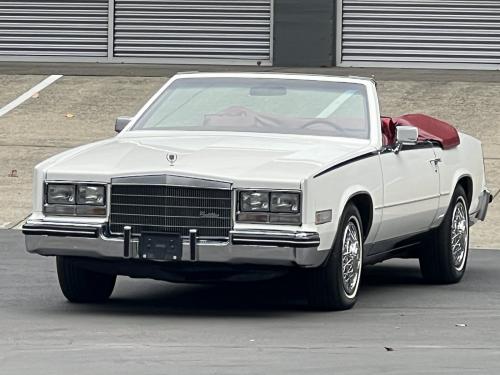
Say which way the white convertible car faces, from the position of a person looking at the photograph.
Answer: facing the viewer and to the left of the viewer

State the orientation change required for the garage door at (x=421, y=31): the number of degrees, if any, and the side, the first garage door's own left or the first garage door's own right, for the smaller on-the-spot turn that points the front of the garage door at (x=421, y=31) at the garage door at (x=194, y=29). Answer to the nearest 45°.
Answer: approximately 90° to the first garage door's own right

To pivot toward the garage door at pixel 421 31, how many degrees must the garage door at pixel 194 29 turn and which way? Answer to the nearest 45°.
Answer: approximately 90° to its left

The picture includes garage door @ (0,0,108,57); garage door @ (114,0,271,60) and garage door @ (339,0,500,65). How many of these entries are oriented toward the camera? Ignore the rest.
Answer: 3

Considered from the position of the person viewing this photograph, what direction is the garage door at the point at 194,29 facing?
facing the viewer

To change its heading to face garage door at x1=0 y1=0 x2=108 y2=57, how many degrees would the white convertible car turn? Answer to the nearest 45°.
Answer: approximately 135° to its right

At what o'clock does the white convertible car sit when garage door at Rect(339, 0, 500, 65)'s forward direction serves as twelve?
The white convertible car is roughly at 12 o'clock from the garage door.

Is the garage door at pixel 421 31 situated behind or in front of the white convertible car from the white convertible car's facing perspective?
behind

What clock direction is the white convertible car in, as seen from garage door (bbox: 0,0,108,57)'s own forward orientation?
The white convertible car is roughly at 12 o'clock from the garage door.

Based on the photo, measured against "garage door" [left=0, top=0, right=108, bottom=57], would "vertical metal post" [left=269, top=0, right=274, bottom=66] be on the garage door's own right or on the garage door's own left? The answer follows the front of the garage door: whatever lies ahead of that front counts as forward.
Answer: on the garage door's own left

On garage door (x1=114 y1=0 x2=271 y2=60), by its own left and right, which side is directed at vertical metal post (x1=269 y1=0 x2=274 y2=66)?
left

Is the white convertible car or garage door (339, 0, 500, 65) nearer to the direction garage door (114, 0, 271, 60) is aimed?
the white convertible car

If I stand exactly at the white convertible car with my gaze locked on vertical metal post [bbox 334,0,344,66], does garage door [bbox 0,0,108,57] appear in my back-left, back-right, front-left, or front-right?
front-left

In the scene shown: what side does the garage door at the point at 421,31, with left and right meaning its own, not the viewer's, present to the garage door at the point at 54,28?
right

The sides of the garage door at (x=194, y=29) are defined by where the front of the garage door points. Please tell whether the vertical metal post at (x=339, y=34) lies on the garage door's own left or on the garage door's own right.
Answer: on the garage door's own left

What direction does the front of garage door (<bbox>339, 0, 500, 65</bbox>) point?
toward the camera

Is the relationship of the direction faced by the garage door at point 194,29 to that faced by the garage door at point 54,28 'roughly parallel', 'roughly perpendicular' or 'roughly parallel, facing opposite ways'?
roughly parallel

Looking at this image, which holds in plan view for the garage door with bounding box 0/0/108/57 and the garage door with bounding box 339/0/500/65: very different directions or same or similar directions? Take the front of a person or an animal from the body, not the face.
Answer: same or similar directions
